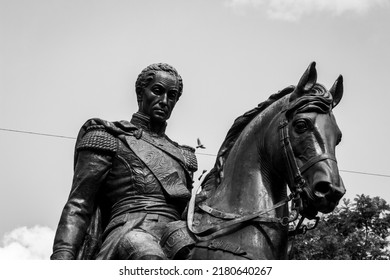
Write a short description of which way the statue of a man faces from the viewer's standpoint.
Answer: facing the viewer and to the right of the viewer

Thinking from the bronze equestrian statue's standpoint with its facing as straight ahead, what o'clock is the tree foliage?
The tree foliage is roughly at 8 o'clock from the bronze equestrian statue.

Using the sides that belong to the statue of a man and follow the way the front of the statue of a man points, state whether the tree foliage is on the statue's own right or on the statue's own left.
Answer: on the statue's own left
